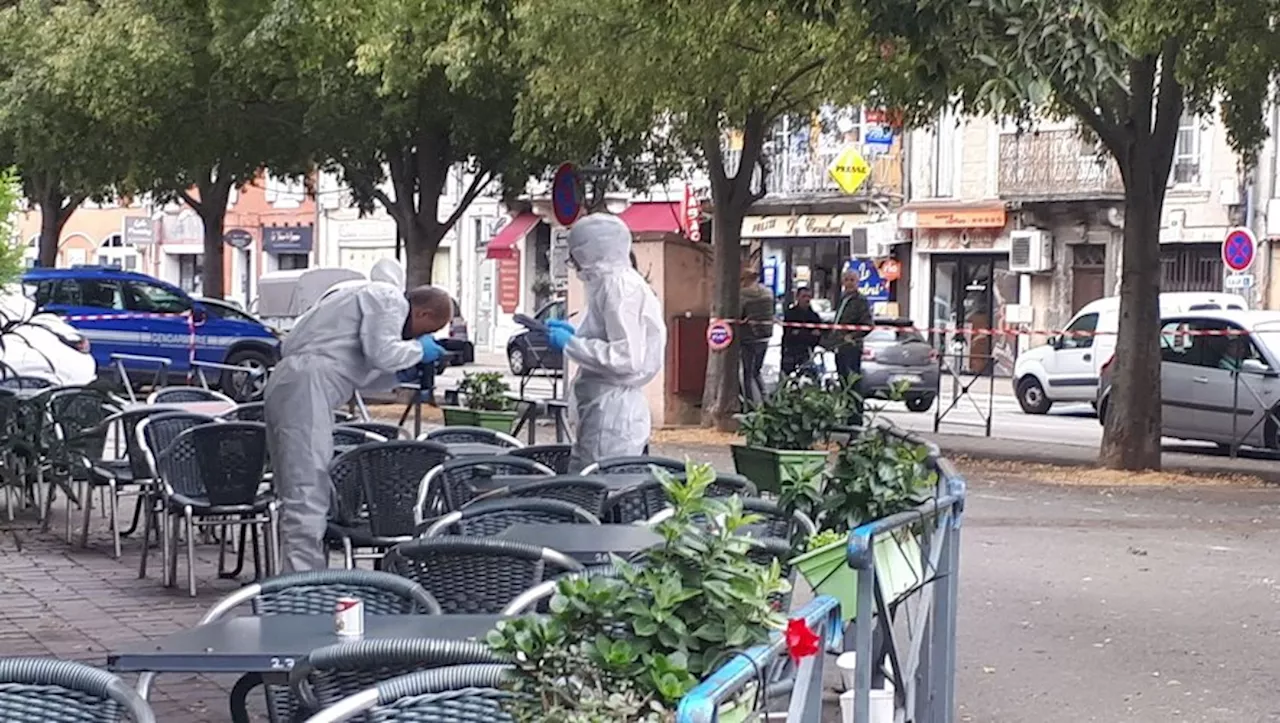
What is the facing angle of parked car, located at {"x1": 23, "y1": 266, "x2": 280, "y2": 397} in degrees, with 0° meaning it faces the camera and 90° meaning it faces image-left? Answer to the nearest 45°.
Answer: approximately 270°

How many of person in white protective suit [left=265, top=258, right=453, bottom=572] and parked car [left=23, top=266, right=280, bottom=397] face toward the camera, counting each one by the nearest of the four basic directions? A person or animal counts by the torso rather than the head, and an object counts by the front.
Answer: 0

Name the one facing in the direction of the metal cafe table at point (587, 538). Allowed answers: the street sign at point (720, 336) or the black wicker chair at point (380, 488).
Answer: the street sign

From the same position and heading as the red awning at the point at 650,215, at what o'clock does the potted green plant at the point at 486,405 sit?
The potted green plant is roughly at 12 o'clock from the red awning.

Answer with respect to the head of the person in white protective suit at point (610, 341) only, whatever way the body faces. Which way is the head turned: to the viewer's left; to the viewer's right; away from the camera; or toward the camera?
to the viewer's left

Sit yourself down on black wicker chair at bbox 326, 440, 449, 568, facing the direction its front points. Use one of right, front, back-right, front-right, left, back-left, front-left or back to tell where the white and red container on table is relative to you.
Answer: back-right

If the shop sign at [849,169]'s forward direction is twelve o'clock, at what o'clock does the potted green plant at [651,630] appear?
The potted green plant is roughly at 12 o'clock from the shop sign.

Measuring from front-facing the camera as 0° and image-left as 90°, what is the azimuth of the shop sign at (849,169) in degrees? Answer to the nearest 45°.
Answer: approximately 0°

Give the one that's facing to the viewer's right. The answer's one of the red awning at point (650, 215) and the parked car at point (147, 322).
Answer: the parked car

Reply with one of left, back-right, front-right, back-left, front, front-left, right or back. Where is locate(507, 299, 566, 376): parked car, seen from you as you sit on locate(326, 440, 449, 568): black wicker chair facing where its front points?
front-left

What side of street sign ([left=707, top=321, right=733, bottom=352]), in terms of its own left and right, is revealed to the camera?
front

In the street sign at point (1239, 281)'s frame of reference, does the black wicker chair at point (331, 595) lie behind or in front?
in front

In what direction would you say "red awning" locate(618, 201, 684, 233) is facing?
toward the camera

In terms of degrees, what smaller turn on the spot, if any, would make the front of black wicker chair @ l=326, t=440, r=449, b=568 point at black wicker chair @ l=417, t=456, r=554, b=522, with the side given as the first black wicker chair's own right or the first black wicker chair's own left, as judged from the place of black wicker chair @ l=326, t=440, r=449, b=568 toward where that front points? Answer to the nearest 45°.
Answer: approximately 90° to the first black wicker chair's own right

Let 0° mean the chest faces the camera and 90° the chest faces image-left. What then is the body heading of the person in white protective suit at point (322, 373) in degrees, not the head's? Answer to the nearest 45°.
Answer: approximately 270°

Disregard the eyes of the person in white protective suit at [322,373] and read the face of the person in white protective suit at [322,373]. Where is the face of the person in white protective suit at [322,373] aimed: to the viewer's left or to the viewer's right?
to the viewer's right
